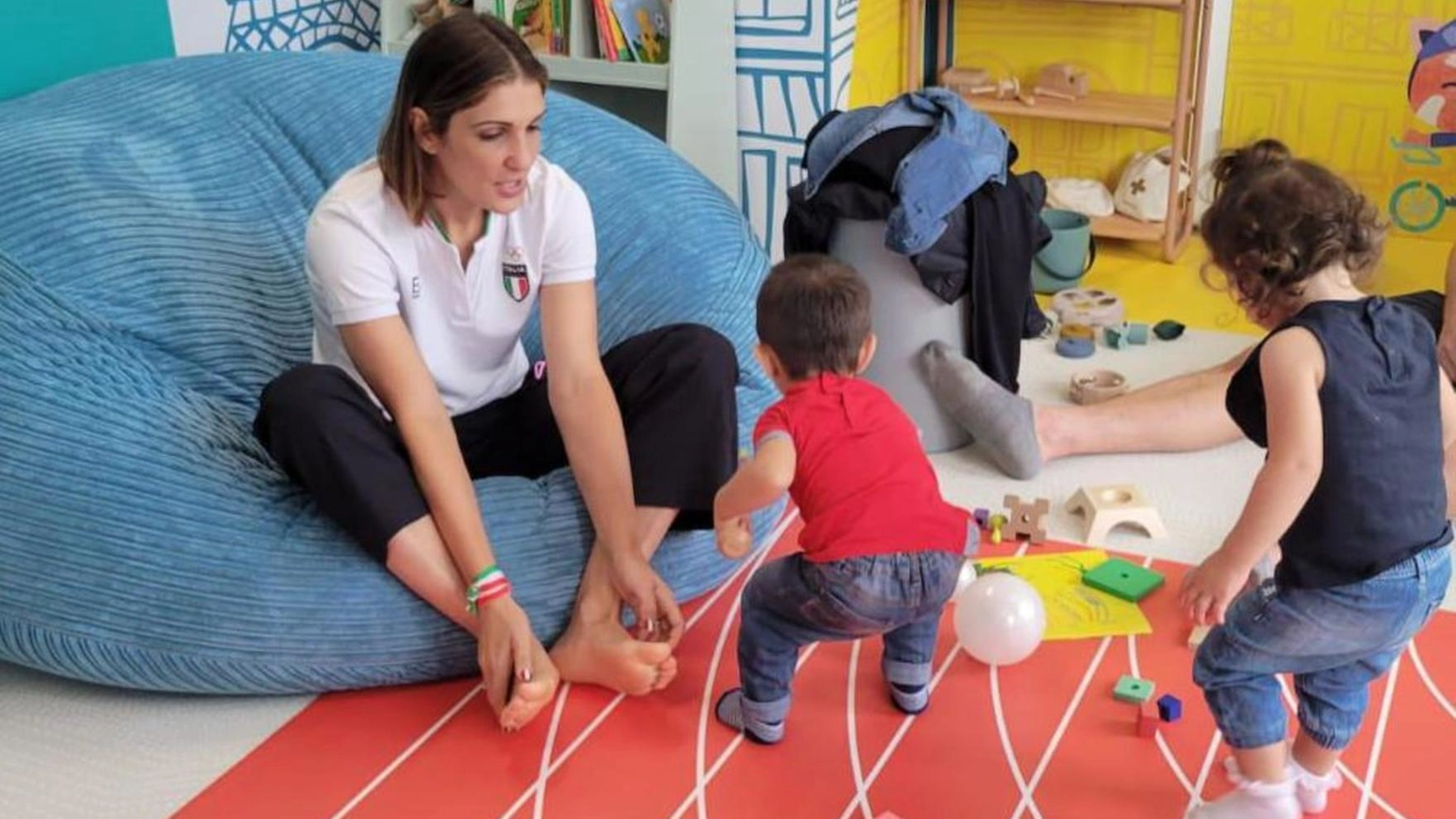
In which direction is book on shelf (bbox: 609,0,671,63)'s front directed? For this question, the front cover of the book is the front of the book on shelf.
toward the camera

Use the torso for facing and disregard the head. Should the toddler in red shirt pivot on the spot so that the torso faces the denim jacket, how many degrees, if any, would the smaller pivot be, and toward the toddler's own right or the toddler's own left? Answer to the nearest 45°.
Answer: approximately 45° to the toddler's own right

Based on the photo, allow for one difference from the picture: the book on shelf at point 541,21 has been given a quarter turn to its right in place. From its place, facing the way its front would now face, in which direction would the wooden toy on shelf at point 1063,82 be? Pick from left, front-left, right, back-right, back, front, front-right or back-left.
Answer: back

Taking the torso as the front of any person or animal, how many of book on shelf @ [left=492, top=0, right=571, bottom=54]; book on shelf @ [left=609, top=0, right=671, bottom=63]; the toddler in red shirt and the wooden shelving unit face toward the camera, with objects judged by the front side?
3

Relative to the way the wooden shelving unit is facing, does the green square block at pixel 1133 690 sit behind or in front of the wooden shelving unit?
in front

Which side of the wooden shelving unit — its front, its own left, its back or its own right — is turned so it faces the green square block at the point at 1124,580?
front

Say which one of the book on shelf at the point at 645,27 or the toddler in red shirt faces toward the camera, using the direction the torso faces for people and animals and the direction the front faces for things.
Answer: the book on shelf

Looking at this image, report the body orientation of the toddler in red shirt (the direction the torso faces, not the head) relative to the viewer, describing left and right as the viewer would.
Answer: facing away from the viewer and to the left of the viewer

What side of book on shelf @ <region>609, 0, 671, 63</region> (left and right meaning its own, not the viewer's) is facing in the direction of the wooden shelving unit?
left

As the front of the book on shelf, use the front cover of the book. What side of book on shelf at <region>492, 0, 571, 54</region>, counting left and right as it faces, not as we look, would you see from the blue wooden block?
front

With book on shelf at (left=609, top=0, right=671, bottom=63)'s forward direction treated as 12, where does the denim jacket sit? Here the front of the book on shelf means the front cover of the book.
The denim jacket is roughly at 11 o'clock from the book on shelf.

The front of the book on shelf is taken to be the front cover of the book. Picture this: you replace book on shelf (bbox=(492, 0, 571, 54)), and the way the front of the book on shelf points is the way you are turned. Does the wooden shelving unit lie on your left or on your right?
on your left

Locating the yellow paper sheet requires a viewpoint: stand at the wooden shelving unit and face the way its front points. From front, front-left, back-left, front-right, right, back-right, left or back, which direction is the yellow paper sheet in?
front

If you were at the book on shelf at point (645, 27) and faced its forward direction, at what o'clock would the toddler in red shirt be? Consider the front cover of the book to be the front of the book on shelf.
The toddler in red shirt is roughly at 12 o'clock from the book on shelf.

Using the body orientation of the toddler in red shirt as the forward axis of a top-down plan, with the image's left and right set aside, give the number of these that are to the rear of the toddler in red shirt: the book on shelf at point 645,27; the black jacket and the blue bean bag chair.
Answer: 0

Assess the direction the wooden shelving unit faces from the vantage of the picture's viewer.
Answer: facing the viewer

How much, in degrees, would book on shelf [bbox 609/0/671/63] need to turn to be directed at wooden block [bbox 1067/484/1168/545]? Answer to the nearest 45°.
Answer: approximately 45° to its left
